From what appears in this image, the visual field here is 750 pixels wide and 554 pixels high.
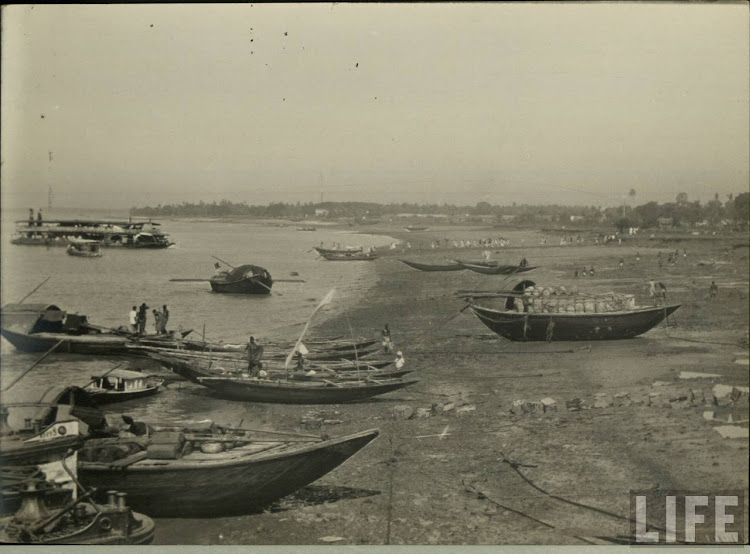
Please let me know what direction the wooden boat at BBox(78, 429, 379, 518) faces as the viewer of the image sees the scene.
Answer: facing to the right of the viewer

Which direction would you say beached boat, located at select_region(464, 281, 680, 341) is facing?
to the viewer's right

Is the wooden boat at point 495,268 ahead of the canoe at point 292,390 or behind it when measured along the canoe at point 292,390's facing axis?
ahead

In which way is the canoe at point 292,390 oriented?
to the viewer's right

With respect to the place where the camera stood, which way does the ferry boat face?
facing to the right of the viewer

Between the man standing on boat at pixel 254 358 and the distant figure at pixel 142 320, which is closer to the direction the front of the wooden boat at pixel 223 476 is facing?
the man standing on boat

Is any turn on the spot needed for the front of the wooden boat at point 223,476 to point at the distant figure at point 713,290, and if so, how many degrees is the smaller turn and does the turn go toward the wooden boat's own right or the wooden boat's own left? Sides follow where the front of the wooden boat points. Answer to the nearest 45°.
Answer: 0° — it already faces them
